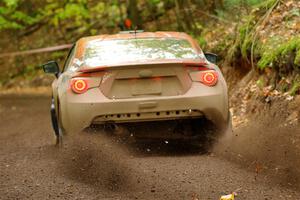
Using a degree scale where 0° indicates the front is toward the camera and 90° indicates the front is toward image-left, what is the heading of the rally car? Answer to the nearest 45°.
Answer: approximately 180°
